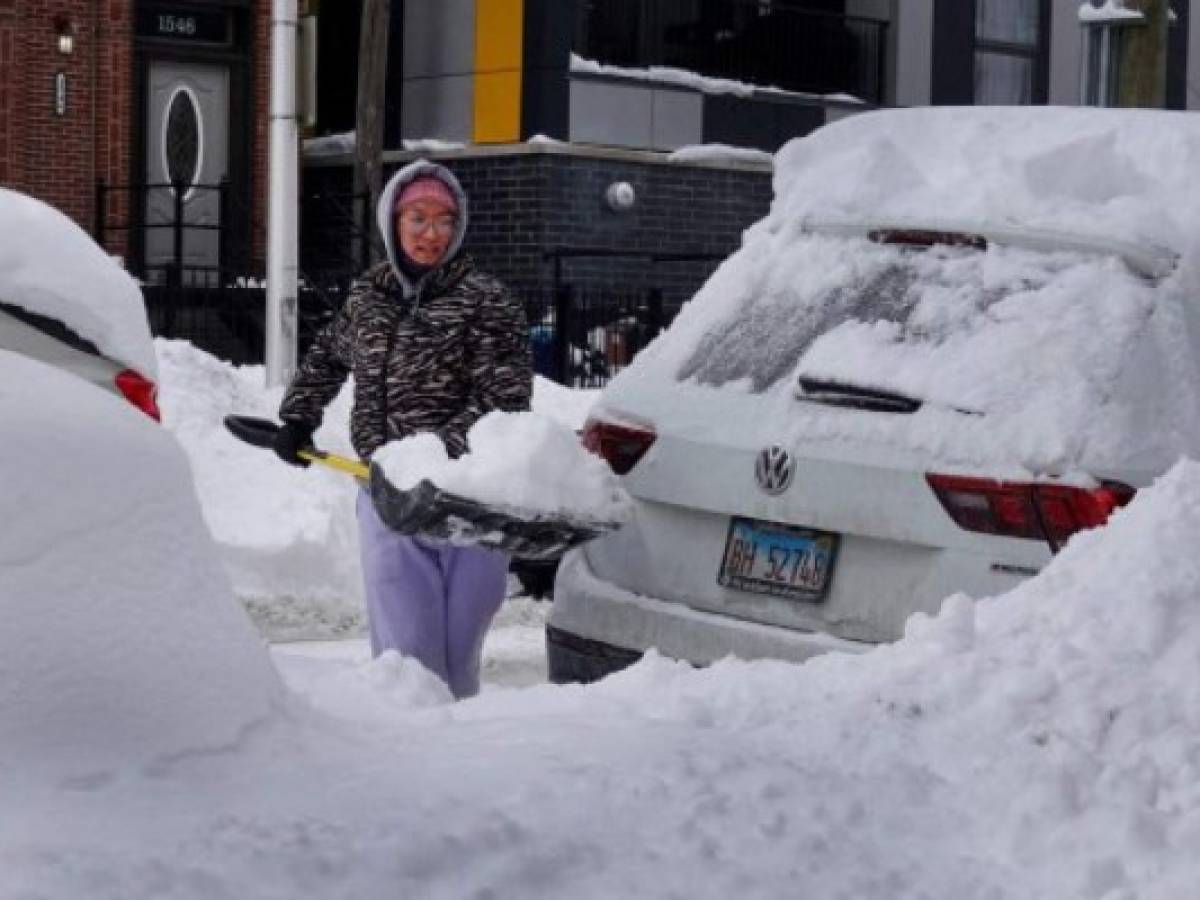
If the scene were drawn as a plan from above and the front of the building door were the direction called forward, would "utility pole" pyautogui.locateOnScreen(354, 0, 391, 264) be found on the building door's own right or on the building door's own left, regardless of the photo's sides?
on the building door's own left

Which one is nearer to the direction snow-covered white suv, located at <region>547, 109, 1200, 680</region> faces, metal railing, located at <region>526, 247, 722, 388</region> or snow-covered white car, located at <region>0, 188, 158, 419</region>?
the metal railing

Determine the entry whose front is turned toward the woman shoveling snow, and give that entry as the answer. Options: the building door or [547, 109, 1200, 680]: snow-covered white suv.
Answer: the building door

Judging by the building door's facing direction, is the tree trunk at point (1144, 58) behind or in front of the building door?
in front

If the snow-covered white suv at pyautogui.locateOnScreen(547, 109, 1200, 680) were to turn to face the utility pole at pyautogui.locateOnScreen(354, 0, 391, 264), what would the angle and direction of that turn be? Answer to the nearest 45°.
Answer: approximately 45° to its left

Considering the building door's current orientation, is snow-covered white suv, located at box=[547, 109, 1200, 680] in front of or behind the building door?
in front

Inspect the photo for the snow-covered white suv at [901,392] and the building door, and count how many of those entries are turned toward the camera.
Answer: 1

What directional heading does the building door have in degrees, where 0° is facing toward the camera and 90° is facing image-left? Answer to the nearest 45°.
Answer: approximately 0°

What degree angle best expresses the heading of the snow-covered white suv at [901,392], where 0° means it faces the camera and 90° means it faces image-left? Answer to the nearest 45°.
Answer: approximately 225°

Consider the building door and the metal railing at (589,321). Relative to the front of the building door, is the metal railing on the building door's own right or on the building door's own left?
on the building door's own left

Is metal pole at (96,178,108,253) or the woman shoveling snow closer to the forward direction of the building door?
the woman shoveling snow

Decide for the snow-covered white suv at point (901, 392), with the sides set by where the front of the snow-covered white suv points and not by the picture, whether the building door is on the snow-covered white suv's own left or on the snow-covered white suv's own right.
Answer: on the snow-covered white suv's own left

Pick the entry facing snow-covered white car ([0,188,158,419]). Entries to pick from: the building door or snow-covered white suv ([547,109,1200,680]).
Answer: the building door

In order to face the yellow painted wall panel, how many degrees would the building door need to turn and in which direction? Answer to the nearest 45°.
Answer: approximately 90° to its left

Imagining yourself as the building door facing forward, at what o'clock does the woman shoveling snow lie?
The woman shoveling snow is roughly at 12 o'clock from the building door.
